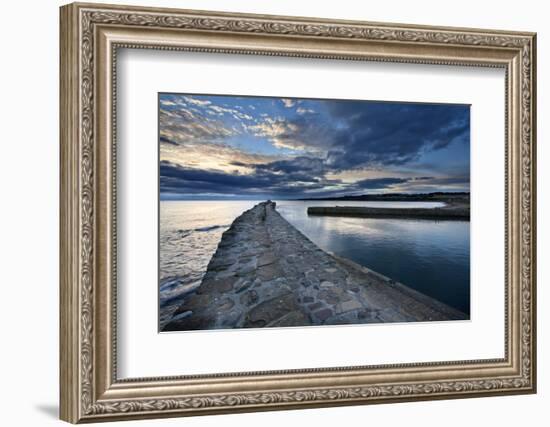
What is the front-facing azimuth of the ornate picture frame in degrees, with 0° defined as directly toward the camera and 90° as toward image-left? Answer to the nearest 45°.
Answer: approximately 315°
